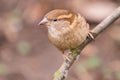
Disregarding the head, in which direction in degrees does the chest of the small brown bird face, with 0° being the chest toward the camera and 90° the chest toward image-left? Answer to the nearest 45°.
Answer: approximately 45°
